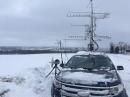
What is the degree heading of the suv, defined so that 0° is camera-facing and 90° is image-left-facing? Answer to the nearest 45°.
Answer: approximately 0°
